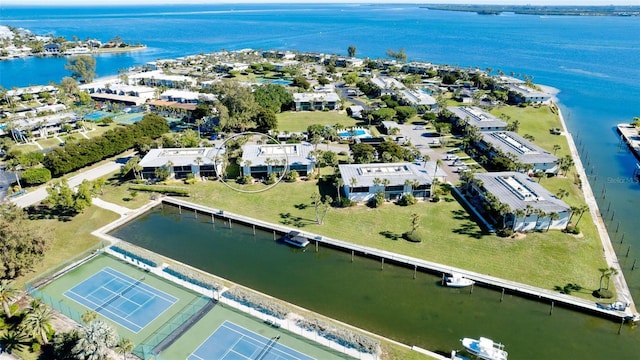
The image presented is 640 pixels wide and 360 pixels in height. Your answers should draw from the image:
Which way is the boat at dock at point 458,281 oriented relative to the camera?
to the viewer's right

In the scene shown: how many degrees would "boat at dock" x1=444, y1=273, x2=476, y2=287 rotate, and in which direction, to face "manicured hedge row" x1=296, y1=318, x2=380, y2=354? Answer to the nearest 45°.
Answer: approximately 135° to its right

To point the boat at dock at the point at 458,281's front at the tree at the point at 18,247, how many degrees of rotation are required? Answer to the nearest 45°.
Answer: approximately 180°

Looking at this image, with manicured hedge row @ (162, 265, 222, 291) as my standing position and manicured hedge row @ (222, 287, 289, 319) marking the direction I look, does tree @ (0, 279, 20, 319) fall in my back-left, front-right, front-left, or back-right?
back-right

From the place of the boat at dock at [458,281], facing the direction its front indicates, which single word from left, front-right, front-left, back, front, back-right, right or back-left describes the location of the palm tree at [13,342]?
back-right

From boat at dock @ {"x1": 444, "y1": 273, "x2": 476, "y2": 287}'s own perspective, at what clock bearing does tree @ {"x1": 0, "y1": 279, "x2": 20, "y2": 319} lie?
The tree is roughly at 5 o'clock from the boat at dock.
